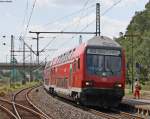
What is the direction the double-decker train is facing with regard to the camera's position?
facing the viewer and to the right of the viewer
